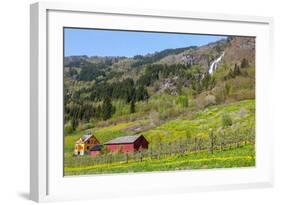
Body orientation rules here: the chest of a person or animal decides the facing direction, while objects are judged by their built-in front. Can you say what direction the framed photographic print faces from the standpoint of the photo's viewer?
facing the viewer and to the right of the viewer
